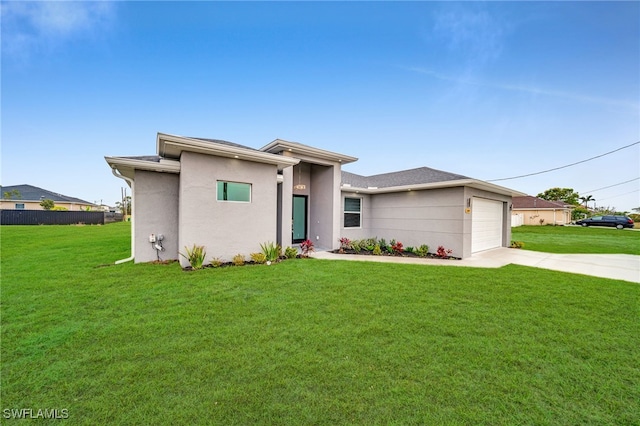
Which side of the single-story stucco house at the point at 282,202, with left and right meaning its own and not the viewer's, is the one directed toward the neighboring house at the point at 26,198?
back

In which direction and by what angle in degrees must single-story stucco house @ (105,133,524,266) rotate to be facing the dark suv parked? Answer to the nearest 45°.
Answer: approximately 90° to its left

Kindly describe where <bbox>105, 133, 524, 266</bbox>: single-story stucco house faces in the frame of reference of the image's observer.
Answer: facing the viewer and to the right of the viewer

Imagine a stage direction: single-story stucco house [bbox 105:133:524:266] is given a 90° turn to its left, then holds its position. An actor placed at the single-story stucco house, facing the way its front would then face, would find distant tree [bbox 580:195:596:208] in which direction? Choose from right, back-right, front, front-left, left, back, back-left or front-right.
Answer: front

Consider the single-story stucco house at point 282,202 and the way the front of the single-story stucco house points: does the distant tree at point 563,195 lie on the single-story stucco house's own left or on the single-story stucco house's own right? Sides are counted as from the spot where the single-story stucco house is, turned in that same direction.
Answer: on the single-story stucco house's own left

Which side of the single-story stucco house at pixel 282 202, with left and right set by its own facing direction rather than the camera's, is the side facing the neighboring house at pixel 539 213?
left

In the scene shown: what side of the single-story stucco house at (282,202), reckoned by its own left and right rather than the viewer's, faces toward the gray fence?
back

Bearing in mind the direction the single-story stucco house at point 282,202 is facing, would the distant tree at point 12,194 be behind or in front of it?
behind

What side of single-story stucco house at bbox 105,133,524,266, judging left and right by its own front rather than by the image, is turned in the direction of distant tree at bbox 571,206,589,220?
left

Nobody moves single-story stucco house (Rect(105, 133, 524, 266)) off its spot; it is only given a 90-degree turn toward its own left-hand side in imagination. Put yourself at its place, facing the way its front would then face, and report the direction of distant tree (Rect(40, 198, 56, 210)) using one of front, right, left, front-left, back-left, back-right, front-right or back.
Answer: left
